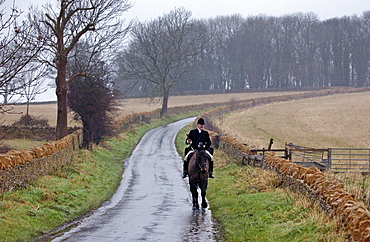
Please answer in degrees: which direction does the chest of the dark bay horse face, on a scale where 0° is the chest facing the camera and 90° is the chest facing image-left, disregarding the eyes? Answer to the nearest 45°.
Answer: approximately 0°

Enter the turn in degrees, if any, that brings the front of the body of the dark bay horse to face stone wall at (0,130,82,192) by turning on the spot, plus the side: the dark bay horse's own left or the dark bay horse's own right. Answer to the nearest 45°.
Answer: approximately 90° to the dark bay horse's own right

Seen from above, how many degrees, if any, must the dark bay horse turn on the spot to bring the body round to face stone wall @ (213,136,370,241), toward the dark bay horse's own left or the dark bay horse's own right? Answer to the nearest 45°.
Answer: approximately 45° to the dark bay horse's own left
